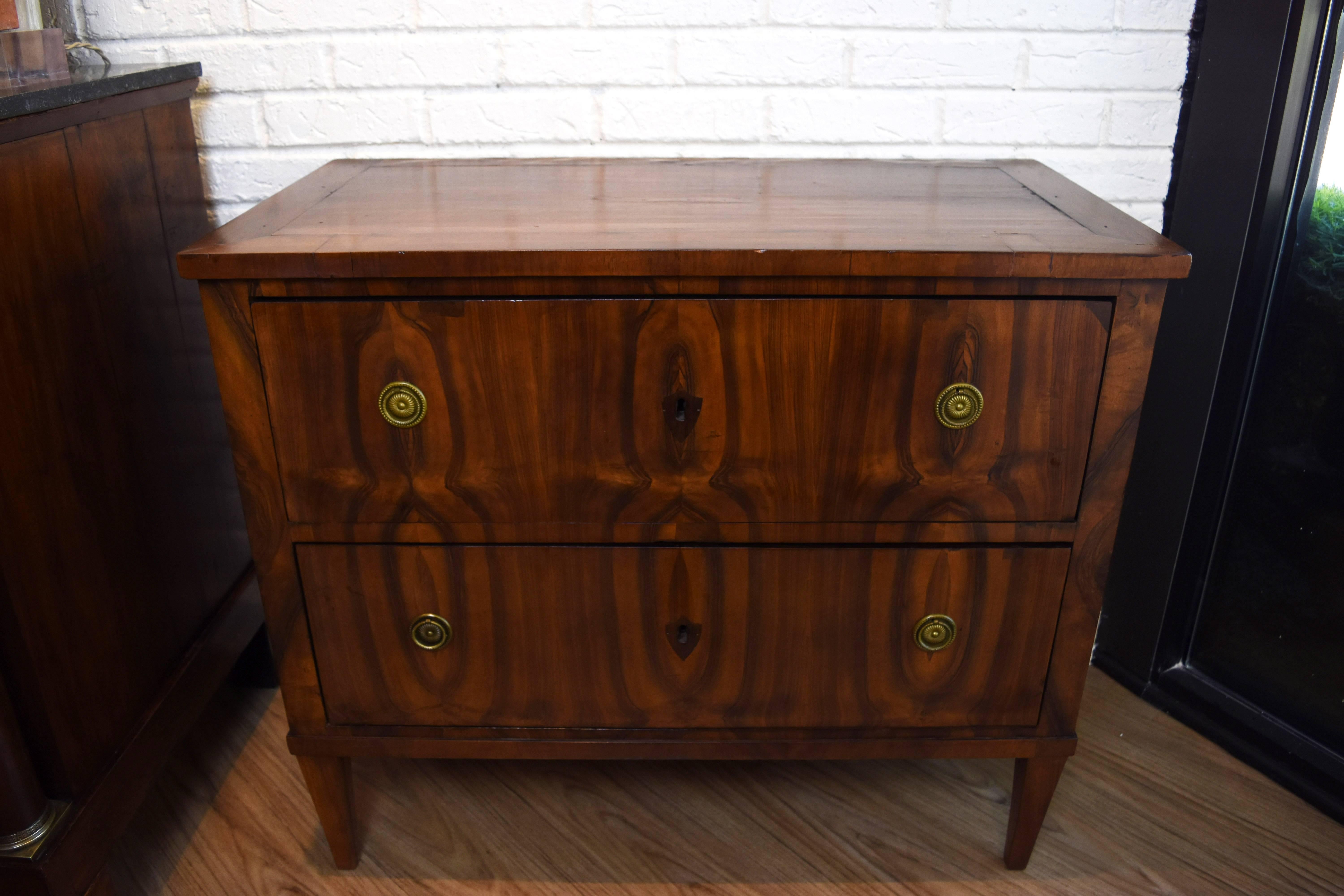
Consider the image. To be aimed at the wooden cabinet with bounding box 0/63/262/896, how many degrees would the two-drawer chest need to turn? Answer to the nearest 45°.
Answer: approximately 90° to its right

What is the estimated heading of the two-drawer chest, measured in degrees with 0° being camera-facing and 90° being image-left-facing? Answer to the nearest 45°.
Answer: approximately 0°
